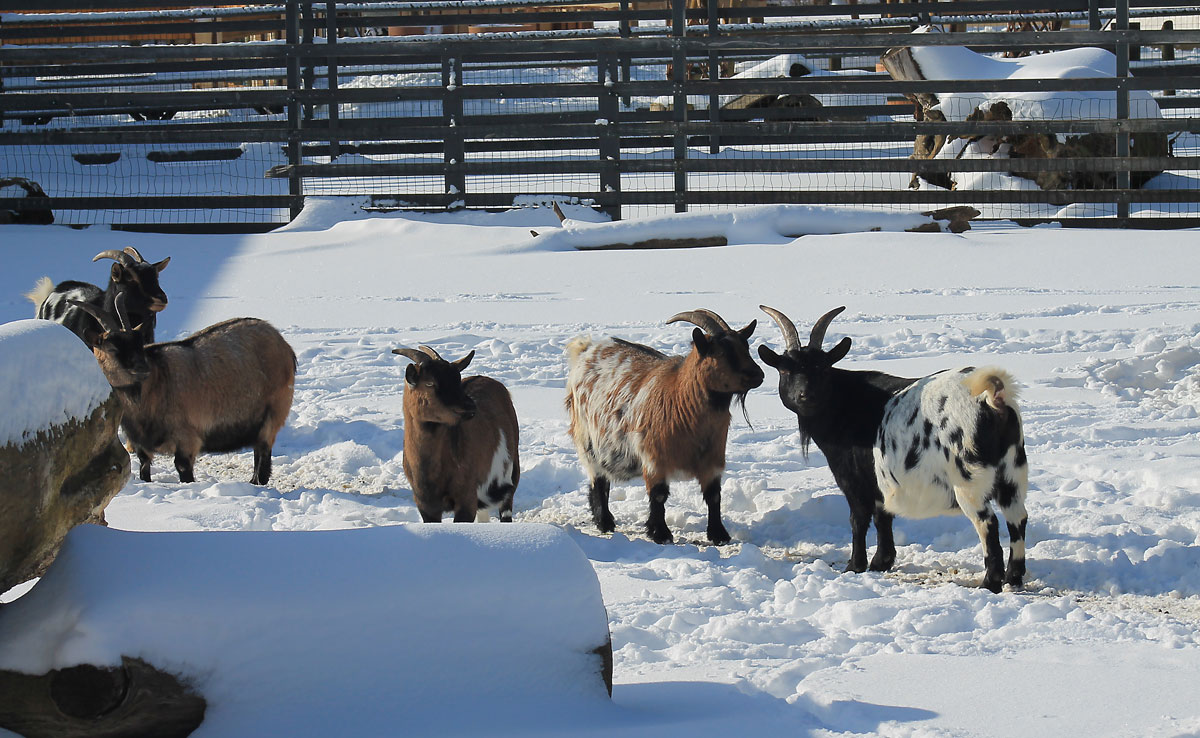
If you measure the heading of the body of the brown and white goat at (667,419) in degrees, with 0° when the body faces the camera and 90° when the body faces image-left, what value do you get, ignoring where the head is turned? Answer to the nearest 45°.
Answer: approximately 315°

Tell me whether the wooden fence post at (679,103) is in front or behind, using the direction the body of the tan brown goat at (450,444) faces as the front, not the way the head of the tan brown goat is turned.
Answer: behind

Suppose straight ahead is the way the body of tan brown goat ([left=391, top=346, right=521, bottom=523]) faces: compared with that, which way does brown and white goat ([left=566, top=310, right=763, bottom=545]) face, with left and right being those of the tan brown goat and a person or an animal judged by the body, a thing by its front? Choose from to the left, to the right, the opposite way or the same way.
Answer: to the left

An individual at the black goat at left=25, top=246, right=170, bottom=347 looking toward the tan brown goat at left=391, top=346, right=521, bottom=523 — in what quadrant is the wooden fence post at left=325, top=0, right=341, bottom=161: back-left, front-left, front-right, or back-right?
back-left

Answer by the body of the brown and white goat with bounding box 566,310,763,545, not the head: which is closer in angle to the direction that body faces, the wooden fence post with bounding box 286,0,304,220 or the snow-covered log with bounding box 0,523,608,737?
the snow-covered log

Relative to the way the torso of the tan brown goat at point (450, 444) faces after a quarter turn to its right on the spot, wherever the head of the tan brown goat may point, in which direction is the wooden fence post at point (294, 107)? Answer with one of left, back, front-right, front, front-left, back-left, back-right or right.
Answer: front-right

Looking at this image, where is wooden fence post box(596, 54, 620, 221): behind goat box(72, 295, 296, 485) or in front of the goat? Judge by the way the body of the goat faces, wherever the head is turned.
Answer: behind

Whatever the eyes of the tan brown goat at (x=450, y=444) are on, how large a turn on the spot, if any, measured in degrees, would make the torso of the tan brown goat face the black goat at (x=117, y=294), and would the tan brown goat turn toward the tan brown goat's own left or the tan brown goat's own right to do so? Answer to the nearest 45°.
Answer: approximately 90° to the tan brown goat's own right

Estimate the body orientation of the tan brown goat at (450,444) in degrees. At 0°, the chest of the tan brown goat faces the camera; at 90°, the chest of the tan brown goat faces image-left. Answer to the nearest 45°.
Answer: approximately 45°
